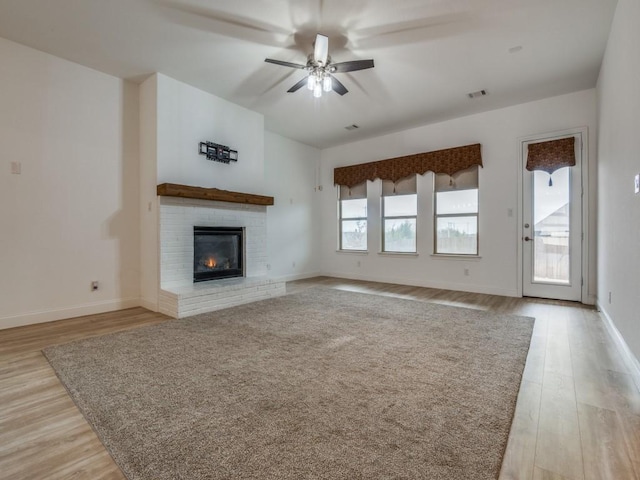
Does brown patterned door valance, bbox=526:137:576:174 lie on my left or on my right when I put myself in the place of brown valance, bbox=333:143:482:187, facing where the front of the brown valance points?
on my left

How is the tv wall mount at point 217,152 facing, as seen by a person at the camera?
facing the viewer and to the right of the viewer

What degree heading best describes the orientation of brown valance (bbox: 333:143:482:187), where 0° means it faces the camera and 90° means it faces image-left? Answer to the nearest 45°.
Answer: approximately 45°

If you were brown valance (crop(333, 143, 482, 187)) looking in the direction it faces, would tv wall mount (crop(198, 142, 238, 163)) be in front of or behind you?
in front

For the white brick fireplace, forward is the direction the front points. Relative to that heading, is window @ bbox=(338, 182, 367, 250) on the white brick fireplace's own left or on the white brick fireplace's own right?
on the white brick fireplace's own left

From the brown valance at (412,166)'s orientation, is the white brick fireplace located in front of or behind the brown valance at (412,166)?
in front

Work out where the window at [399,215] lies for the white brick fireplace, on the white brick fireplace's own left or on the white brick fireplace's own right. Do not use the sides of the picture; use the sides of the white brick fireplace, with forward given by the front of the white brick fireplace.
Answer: on the white brick fireplace's own left

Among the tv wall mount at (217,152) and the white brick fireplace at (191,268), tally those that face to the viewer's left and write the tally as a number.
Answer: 0

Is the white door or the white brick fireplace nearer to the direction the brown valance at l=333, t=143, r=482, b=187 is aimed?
the white brick fireplace
